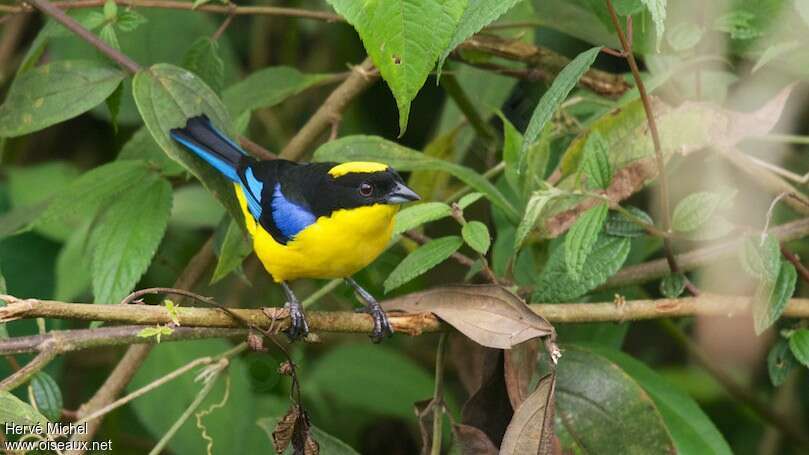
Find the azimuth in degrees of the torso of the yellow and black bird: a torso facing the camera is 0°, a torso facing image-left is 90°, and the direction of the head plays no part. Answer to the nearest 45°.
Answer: approximately 315°

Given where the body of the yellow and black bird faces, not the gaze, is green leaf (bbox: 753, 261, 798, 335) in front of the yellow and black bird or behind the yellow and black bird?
in front

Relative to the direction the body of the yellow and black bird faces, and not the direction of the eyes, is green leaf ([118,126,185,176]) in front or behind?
behind

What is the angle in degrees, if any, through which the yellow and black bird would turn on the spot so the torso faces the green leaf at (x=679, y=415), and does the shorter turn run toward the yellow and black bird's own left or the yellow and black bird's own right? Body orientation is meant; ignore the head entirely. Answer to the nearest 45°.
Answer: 0° — it already faces it

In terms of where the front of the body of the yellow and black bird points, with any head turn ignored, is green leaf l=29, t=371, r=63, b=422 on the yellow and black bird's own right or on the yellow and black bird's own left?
on the yellow and black bird's own right

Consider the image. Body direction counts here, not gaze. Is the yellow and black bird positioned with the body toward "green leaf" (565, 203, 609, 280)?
no

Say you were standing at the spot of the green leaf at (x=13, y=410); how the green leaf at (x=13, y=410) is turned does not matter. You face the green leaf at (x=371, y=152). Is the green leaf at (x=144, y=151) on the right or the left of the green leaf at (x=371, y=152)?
left

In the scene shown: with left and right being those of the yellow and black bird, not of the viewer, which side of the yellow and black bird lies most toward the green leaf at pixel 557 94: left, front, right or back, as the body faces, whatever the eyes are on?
front

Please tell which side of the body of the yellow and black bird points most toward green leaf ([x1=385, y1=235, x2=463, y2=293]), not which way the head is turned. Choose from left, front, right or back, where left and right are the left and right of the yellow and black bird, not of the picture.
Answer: front

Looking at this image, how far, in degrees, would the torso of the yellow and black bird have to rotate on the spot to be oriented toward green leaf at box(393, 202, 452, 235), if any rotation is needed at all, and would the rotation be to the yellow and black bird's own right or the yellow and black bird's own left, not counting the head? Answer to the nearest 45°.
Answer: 0° — it already faces it

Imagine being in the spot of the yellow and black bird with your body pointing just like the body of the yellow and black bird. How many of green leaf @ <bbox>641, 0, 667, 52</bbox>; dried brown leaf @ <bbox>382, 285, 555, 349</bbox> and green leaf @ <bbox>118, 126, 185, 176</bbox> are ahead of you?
2

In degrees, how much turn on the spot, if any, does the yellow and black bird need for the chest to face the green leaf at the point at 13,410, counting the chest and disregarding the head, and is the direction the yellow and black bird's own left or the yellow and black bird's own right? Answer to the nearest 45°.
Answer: approximately 90° to the yellow and black bird's own right

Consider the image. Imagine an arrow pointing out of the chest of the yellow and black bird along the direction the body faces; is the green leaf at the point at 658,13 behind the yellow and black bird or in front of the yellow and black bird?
in front
